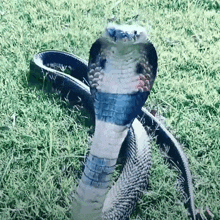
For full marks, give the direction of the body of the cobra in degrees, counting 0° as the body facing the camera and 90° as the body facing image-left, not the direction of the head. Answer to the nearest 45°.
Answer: approximately 0°
